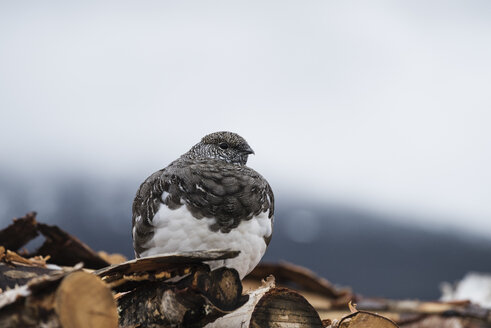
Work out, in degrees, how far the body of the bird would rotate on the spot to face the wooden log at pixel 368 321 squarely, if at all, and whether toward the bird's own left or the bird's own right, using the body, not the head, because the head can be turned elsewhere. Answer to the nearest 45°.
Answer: approximately 90° to the bird's own left

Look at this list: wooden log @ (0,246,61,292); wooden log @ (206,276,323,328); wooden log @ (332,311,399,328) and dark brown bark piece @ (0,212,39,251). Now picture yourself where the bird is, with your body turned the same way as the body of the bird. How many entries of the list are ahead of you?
2

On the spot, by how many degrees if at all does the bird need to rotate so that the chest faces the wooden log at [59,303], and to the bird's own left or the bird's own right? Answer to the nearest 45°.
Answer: approximately 90° to the bird's own right

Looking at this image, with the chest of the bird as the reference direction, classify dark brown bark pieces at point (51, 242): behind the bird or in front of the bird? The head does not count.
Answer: behind

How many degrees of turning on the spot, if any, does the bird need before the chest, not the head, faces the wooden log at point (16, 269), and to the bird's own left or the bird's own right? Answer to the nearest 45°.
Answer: approximately 135° to the bird's own right

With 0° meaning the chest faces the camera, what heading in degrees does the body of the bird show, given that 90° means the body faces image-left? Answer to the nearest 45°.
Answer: approximately 315°
